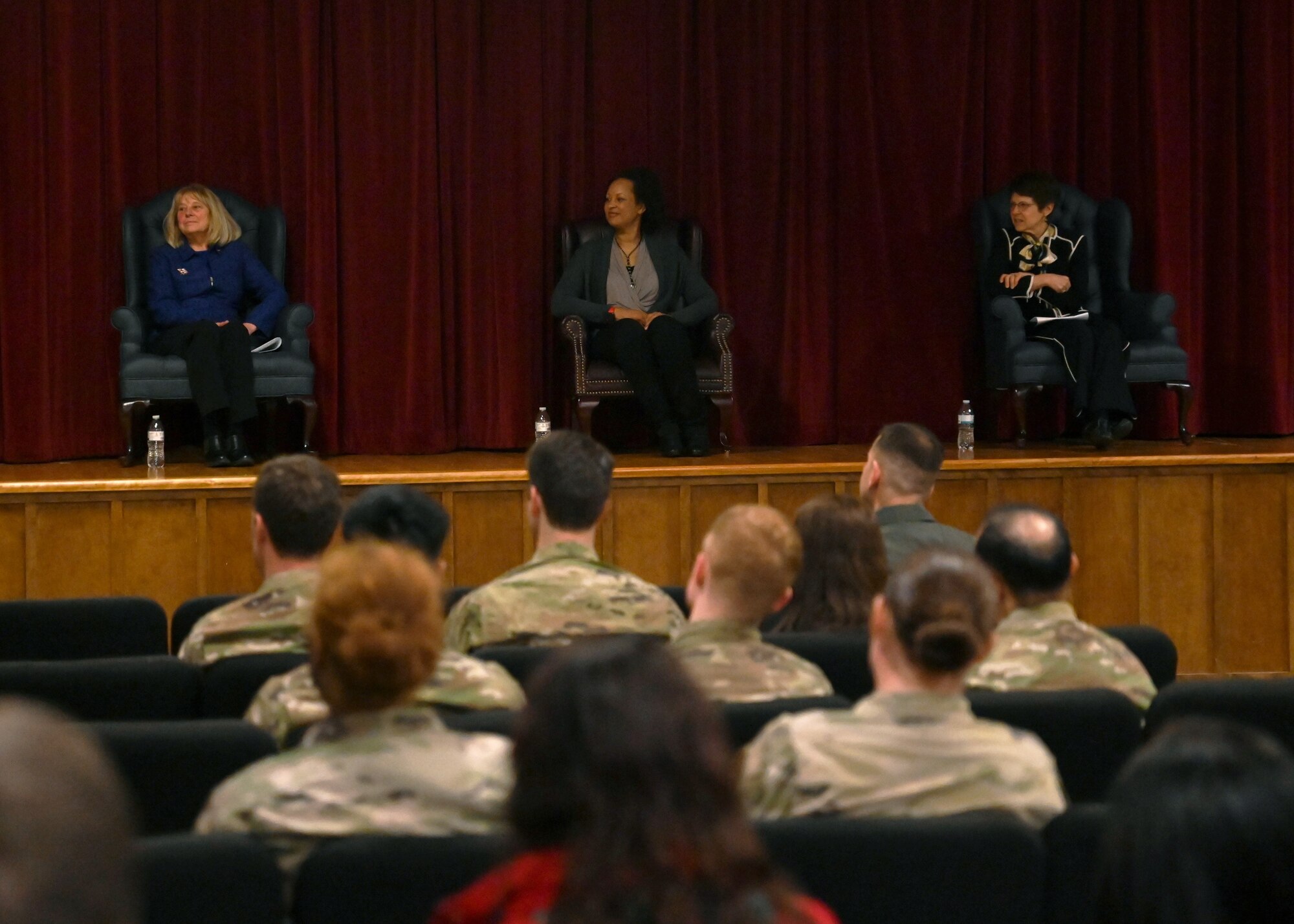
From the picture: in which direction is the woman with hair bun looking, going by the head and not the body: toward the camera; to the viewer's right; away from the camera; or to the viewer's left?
away from the camera

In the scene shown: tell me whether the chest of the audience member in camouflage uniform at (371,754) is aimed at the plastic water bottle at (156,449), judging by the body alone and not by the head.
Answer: yes

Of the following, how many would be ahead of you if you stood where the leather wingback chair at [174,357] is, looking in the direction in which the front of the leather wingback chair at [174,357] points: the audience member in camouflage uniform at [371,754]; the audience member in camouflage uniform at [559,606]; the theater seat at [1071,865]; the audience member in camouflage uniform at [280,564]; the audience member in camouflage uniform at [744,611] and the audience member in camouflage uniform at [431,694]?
6

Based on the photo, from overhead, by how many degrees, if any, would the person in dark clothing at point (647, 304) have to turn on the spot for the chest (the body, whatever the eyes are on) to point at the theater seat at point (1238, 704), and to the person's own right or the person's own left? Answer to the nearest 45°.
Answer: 0° — they already face it

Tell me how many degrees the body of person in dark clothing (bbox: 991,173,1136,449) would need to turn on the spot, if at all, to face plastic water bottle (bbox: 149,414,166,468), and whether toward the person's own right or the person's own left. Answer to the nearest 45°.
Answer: approximately 45° to the person's own right

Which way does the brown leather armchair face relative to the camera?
toward the camera

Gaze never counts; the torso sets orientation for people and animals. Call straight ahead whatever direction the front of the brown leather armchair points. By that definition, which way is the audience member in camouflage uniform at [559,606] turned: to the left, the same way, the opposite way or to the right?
the opposite way

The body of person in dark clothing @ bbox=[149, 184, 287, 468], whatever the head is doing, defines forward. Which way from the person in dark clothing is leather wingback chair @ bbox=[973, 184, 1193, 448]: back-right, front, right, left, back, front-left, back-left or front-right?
left

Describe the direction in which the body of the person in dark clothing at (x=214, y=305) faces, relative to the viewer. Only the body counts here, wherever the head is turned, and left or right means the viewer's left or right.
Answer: facing the viewer

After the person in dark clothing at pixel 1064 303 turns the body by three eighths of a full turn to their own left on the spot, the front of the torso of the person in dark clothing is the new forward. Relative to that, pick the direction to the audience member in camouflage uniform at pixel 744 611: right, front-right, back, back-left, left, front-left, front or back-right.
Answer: back-right

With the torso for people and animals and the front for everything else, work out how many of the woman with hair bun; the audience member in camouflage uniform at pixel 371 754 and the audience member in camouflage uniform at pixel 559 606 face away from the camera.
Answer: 3

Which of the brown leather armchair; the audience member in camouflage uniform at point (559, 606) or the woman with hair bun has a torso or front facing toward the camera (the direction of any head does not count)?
the brown leather armchair

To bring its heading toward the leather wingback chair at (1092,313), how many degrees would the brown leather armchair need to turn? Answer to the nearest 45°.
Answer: approximately 90° to its left

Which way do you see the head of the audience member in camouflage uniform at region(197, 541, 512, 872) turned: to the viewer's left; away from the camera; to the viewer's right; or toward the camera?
away from the camera

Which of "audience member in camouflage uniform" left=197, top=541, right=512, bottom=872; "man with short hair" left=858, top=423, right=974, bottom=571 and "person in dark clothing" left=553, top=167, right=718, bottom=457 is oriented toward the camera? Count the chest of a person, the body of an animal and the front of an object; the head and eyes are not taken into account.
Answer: the person in dark clothing

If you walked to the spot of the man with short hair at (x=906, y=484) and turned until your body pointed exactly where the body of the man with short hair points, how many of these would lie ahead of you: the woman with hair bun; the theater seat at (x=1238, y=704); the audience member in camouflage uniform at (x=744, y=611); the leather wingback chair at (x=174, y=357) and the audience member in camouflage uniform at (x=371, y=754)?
1

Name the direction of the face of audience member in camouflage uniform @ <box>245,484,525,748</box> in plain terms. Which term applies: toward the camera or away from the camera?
away from the camera

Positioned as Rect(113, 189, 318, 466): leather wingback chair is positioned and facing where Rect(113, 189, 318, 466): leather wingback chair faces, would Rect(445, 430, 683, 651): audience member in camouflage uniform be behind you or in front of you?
in front

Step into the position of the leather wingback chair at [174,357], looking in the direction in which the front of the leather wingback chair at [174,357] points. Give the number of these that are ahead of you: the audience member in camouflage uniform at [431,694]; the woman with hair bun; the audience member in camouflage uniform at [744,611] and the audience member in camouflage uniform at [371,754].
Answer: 4

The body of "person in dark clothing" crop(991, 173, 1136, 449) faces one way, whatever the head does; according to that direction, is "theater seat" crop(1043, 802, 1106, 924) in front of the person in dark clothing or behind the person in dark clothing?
in front
